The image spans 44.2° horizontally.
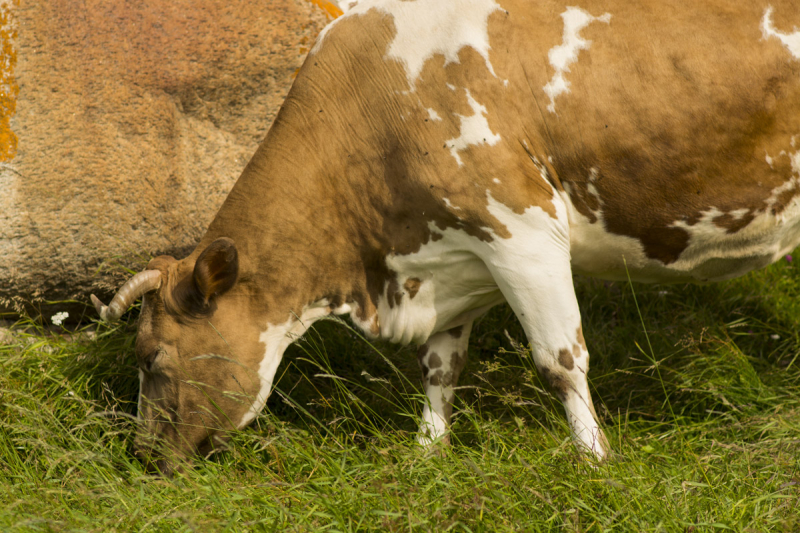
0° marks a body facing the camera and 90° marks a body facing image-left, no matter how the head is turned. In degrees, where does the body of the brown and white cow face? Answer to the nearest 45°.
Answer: approximately 90°

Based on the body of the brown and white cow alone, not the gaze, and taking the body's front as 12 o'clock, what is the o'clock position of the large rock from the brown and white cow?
The large rock is roughly at 1 o'clock from the brown and white cow.
